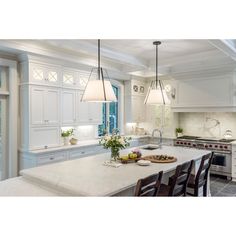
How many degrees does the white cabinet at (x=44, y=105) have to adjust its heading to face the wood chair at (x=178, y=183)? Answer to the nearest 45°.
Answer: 0° — it already faces it

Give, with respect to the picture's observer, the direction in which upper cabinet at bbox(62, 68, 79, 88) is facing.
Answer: facing the viewer and to the right of the viewer

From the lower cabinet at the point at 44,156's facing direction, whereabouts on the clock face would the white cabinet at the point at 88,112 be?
The white cabinet is roughly at 9 o'clock from the lower cabinet.

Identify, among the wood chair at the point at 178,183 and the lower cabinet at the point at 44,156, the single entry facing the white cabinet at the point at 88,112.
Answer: the wood chair

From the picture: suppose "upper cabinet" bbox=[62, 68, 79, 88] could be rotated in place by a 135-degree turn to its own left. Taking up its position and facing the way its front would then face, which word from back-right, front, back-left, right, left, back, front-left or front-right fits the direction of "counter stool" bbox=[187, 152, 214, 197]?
back-right

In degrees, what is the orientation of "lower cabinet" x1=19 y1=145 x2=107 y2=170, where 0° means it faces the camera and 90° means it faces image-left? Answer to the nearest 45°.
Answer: approximately 315°

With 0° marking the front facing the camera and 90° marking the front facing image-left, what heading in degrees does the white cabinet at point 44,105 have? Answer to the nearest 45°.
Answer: approximately 315°

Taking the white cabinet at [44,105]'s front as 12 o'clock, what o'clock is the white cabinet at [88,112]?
the white cabinet at [88,112] is roughly at 9 o'clock from the white cabinet at [44,105].

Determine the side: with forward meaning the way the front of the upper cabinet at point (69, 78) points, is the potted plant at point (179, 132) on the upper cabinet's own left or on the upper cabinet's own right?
on the upper cabinet's own left

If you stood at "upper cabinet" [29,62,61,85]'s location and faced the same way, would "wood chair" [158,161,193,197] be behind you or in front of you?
in front

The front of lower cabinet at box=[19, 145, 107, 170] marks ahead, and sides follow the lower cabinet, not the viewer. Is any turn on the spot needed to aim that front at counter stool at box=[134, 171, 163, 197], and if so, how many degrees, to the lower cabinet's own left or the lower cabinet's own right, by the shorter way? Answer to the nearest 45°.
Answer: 0° — it already faces it
